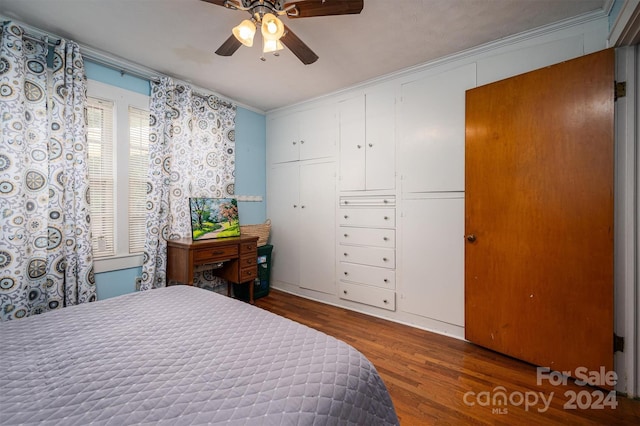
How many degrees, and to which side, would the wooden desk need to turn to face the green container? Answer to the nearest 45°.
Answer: approximately 90° to its left

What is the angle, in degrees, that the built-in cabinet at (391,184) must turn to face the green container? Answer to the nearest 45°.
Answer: approximately 45° to its right

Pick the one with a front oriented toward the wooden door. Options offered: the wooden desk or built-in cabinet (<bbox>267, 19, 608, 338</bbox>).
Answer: the wooden desk

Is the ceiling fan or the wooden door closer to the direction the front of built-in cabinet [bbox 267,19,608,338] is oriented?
the ceiling fan

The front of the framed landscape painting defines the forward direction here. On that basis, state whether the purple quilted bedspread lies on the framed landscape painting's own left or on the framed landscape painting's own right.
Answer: on the framed landscape painting's own right

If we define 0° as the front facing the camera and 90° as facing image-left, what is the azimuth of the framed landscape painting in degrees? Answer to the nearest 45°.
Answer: approximately 315°

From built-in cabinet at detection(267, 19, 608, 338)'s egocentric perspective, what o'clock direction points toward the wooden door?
The wooden door is roughly at 8 o'clock from the built-in cabinet.

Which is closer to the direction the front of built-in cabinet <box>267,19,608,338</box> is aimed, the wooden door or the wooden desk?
the wooden desk

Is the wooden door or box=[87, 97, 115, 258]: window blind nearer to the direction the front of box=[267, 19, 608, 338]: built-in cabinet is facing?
the window blind

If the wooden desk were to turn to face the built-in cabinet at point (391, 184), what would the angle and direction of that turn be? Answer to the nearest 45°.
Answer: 0° — it already faces it

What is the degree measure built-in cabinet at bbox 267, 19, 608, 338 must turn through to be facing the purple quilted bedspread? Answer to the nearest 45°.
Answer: approximately 45° to its left

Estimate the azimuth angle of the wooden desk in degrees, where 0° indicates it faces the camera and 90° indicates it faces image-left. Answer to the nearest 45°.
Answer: approximately 315°

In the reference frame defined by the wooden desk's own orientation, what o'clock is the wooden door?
The wooden door is roughly at 12 o'clock from the wooden desk.
